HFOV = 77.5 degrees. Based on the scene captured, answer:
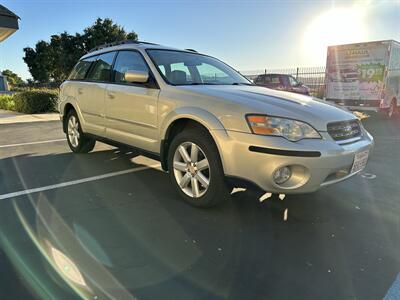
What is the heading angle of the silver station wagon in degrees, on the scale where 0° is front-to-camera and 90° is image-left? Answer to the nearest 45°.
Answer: approximately 315°

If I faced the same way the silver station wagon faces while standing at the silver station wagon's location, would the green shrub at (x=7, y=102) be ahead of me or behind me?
behind

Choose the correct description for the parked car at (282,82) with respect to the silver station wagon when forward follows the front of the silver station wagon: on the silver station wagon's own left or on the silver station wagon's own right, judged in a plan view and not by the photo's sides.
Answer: on the silver station wagon's own left

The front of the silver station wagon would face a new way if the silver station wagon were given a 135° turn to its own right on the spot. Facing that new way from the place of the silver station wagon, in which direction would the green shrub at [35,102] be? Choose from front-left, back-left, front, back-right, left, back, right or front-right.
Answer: front-right

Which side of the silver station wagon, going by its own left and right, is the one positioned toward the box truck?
left
